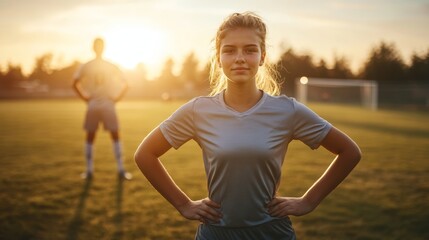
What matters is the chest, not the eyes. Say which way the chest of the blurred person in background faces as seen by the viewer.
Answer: toward the camera

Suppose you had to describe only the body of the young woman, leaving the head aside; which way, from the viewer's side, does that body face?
toward the camera

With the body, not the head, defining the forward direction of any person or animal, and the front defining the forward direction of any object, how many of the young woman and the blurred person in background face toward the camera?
2

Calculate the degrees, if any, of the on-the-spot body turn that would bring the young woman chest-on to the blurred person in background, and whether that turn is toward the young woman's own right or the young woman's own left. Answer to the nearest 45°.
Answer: approximately 135° to the young woman's own right

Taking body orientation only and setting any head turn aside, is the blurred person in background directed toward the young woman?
yes

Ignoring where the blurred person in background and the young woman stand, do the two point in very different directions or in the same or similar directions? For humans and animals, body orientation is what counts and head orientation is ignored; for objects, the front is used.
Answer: same or similar directions
